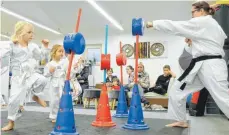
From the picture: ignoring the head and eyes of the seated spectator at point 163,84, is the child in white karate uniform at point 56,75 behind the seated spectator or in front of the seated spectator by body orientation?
in front

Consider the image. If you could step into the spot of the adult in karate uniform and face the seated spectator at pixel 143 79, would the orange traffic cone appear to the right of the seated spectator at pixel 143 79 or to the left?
left

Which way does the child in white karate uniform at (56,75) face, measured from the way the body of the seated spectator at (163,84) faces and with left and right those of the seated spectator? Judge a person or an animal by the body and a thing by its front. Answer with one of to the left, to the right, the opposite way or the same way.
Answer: to the left

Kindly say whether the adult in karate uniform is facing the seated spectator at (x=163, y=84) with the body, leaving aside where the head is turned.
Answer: no

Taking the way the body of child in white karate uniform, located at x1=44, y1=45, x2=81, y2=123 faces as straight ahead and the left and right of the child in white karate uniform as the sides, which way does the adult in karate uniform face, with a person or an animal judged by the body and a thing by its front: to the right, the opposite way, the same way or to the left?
the opposite way

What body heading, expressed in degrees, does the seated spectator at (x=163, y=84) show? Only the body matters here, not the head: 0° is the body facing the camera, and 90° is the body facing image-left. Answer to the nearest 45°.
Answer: approximately 45°

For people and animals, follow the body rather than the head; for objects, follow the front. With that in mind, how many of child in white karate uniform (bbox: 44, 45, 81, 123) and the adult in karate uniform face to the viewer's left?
1

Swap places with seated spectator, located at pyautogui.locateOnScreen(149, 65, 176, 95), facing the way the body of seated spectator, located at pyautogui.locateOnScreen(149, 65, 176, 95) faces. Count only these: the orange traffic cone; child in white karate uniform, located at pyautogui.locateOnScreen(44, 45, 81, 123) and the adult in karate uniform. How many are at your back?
0

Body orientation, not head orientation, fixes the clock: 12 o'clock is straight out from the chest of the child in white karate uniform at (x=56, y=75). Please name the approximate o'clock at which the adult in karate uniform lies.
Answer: The adult in karate uniform is roughly at 12 o'clock from the child in white karate uniform.

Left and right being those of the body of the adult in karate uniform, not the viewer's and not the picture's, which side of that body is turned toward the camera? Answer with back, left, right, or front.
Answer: left

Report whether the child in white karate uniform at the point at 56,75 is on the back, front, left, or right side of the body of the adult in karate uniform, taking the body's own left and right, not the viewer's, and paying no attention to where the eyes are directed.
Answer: front

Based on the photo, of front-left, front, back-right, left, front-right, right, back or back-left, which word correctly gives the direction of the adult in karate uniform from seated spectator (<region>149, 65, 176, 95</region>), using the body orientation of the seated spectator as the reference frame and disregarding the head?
front-left

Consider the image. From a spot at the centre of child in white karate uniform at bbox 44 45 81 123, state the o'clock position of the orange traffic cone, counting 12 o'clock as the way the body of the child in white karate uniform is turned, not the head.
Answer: The orange traffic cone is roughly at 12 o'clock from the child in white karate uniform.

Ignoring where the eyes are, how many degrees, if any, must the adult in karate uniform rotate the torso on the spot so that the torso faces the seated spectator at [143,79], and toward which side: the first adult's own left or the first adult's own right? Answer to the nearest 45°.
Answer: approximately 90° to the first adult's own right

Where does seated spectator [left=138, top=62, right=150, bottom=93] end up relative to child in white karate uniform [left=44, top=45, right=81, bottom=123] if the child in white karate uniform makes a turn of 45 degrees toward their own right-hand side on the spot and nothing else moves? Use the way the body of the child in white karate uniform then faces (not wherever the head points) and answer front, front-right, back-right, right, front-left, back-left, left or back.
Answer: back-left
